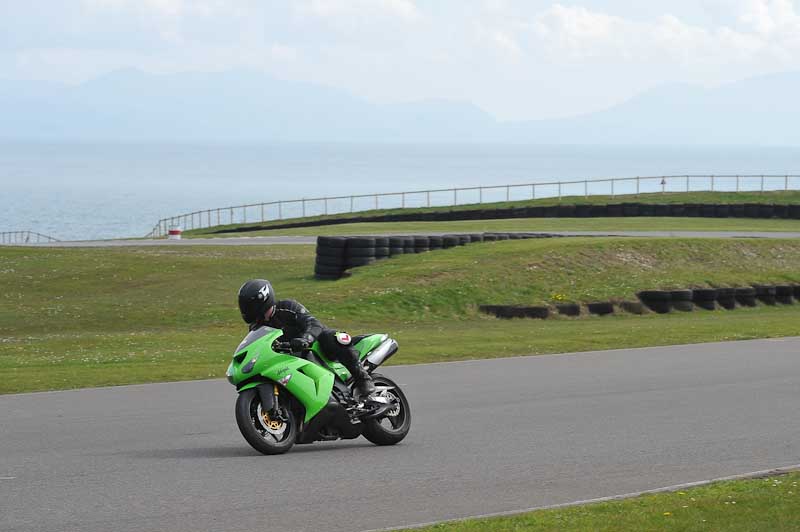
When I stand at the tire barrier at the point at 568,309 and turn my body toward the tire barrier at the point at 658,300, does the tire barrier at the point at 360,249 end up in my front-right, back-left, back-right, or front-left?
back-left

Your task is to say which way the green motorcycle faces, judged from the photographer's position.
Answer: facing the viewer and to the left of the viewer

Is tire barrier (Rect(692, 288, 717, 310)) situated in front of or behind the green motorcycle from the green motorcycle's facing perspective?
behind

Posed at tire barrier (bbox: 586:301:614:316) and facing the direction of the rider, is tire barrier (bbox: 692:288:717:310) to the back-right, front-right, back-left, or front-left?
back-left

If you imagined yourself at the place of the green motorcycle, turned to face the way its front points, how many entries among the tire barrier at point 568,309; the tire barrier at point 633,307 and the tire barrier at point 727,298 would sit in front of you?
0

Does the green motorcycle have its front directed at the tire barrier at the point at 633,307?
no

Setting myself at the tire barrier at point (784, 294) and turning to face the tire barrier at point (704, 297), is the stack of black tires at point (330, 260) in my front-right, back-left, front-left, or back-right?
front-right

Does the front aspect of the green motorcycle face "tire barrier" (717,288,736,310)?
no

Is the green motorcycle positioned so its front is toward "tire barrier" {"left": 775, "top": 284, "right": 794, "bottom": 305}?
no

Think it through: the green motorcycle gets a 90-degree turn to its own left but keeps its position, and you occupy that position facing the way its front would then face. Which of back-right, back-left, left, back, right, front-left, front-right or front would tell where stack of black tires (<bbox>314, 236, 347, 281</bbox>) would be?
back-left

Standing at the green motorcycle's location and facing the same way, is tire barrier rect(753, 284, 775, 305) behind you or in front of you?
behind

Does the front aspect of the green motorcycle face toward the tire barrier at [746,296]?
no

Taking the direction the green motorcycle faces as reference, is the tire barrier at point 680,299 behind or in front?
behind
